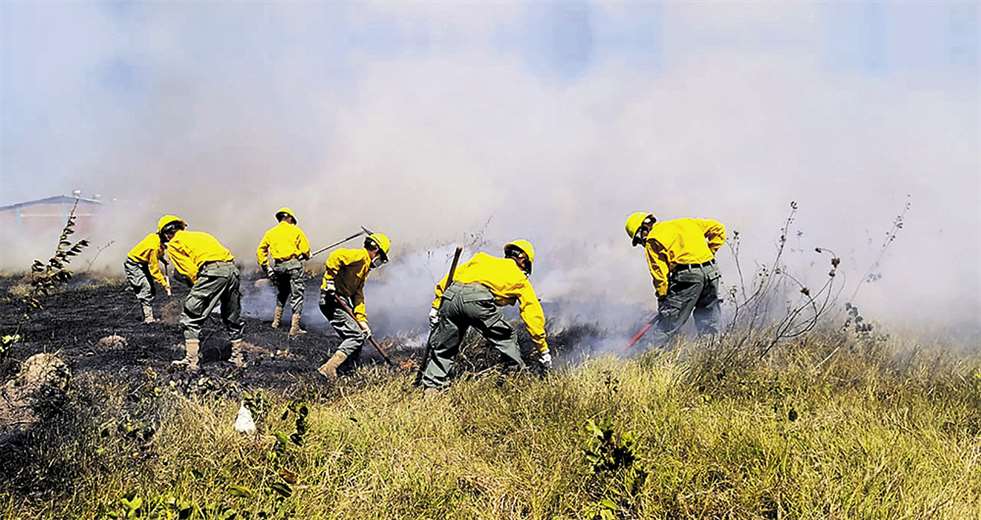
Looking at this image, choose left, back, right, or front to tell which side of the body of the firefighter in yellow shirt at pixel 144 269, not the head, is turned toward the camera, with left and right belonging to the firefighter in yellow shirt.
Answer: right

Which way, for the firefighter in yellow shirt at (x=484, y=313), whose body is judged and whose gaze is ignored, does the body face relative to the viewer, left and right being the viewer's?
facing away from the viewer and to the right of the viewer

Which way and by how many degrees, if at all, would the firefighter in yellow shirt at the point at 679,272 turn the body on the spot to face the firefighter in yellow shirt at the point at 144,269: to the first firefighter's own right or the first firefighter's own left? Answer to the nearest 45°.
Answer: approximately 45° to the first firefighter's own left

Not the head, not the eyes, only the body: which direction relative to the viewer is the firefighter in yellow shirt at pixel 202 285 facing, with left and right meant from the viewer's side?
facing away from the viewer and to the left of the viewer

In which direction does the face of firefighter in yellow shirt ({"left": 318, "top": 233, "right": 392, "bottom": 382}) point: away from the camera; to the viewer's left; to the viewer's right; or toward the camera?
to the viewer's right

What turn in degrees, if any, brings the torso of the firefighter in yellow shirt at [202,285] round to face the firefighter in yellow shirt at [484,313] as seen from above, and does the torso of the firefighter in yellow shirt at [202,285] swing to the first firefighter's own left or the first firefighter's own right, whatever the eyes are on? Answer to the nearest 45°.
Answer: approximately 180°

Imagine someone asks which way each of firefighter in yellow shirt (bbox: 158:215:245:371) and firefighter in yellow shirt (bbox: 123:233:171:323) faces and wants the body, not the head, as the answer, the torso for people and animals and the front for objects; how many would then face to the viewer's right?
1

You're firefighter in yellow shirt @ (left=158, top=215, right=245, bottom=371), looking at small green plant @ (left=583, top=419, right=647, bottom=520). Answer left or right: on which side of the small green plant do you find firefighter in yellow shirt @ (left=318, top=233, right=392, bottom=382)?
left

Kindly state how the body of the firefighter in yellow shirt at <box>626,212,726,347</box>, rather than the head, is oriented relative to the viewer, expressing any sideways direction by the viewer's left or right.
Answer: facing away from the viewer and to the left of the viewer

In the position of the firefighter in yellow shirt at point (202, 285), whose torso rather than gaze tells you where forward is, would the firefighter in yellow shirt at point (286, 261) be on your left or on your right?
on your right
